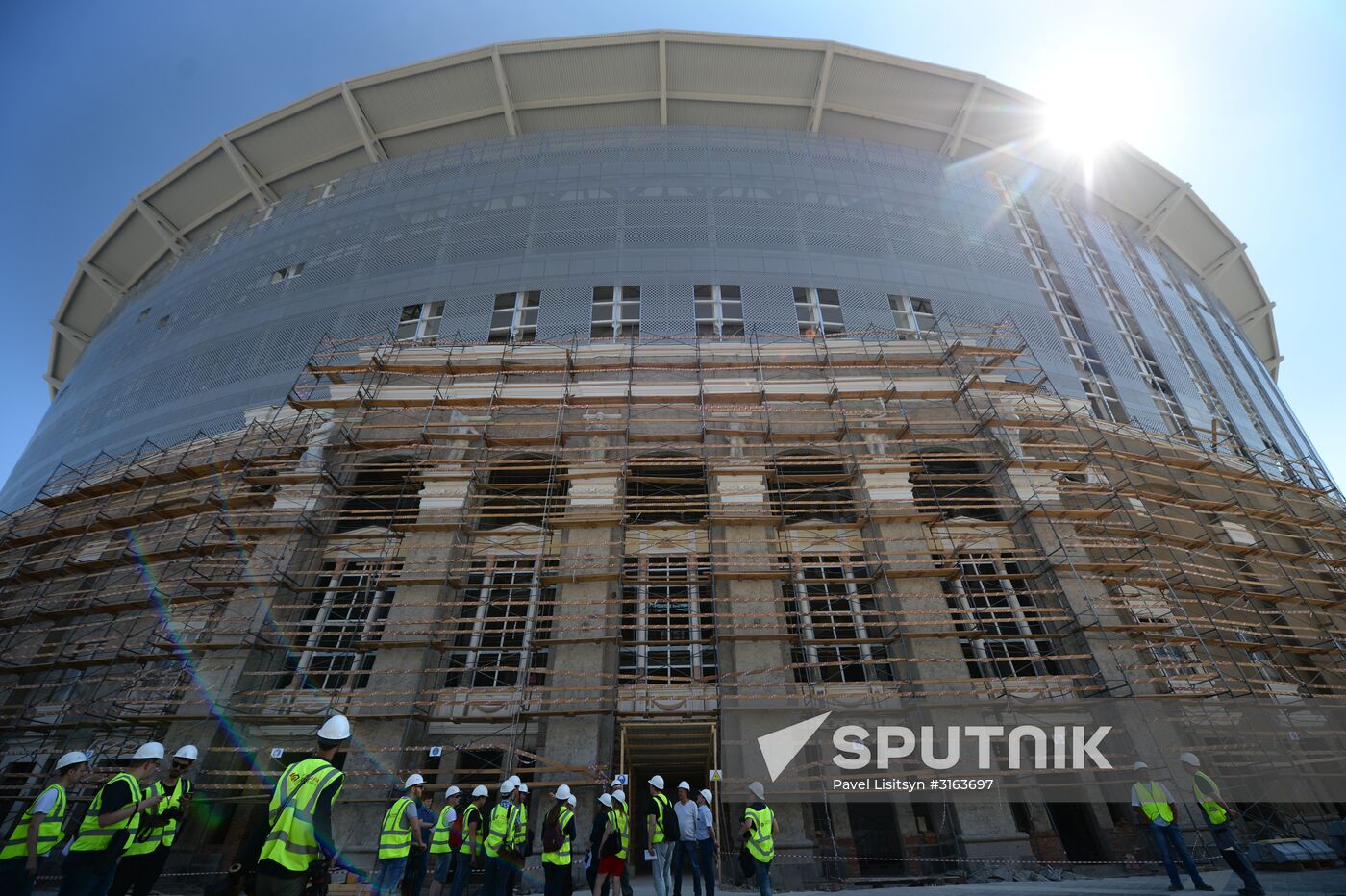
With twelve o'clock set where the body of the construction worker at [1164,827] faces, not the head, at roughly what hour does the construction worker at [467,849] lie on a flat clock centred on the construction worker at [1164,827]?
the construction worker at [467,849] is roughly at 2 o'clock from the construction worker at [1164,827].

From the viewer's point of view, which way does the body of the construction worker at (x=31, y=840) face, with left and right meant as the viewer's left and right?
facing to the right of the viewer

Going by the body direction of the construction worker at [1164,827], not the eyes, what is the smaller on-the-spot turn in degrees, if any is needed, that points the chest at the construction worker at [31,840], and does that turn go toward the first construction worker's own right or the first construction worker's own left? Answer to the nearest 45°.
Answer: approximately 45° to the first construction worker's own right

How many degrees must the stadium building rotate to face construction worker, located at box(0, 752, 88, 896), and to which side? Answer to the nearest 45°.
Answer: approximately 45° to its right

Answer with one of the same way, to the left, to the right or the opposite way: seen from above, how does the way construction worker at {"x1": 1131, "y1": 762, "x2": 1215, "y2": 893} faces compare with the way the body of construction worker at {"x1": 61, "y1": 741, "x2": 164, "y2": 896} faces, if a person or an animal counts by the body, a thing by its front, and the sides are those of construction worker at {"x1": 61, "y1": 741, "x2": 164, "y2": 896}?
the opposite way

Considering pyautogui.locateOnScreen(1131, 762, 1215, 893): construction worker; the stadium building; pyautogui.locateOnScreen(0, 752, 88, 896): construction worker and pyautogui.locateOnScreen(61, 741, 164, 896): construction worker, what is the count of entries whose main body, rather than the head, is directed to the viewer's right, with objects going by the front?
2

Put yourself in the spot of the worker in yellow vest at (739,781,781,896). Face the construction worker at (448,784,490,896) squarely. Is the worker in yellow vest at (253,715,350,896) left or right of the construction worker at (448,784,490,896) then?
left

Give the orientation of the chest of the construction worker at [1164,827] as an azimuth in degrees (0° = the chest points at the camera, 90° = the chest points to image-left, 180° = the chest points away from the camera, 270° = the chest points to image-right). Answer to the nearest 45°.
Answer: approximately 0°

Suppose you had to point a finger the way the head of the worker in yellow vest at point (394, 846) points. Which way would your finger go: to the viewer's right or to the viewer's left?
to the viewer's right
